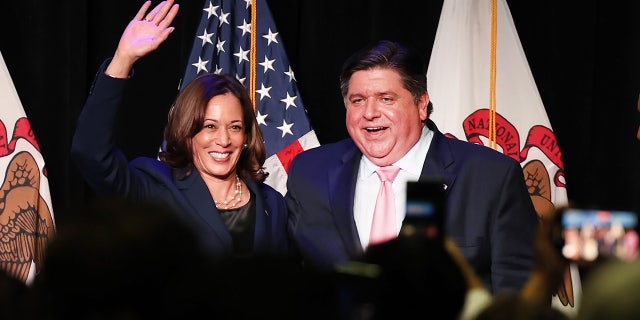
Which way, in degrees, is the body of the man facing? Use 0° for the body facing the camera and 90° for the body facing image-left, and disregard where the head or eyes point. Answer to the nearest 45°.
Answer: approximately 45°

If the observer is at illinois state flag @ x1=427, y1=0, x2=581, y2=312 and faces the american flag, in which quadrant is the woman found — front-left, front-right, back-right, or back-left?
front-left

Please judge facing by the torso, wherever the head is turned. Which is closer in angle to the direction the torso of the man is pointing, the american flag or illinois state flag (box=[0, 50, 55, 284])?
the illinois state flag

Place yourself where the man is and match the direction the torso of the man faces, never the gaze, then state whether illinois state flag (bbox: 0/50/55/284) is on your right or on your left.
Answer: on your right

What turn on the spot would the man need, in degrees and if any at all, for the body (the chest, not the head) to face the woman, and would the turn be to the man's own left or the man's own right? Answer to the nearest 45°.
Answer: approximately 45° to the man's own right

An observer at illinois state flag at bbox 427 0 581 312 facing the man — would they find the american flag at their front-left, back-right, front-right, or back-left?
front-right

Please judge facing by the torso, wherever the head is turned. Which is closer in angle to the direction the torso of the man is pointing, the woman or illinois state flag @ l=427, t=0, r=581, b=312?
the woman

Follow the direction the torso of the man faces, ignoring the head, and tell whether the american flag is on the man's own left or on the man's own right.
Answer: on the man's own right

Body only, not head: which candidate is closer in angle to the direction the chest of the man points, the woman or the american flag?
the woman
